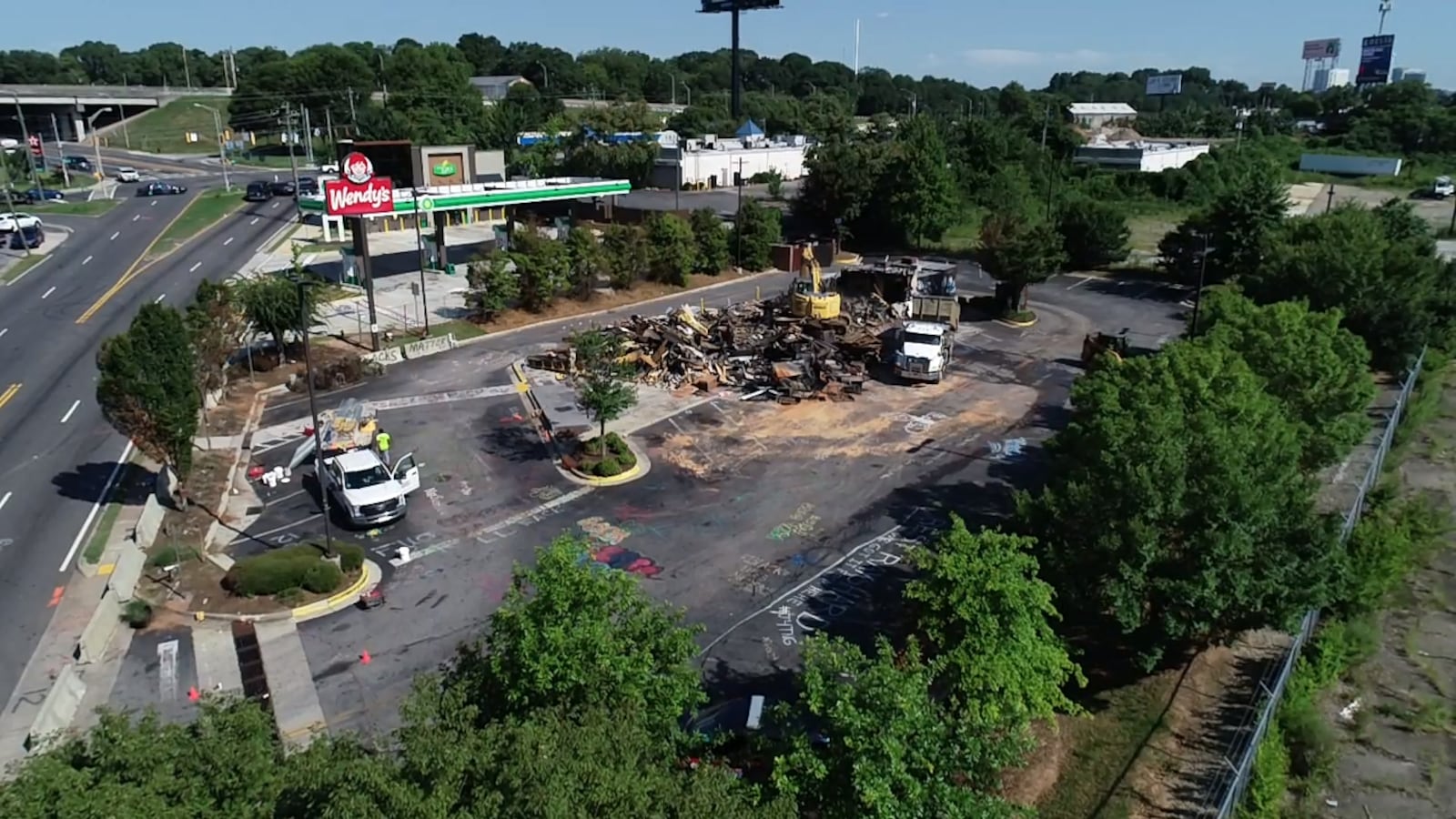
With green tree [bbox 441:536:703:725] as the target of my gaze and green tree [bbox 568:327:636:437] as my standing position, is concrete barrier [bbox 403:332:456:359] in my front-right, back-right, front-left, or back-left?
back-right

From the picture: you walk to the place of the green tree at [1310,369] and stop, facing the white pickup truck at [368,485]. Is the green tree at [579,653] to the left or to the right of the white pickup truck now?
left

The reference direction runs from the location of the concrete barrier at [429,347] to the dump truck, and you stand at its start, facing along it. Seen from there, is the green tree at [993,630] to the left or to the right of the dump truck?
right

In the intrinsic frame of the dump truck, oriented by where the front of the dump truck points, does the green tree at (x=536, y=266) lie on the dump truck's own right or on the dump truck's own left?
on the dump truck's own right

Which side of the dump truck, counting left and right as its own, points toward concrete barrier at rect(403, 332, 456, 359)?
right

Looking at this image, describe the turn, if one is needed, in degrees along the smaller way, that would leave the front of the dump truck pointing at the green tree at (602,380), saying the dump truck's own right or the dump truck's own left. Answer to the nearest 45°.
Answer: approximately 45° to the dump truck's own right

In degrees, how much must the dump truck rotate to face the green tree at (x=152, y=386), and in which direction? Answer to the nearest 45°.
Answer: approximately 45° to its right

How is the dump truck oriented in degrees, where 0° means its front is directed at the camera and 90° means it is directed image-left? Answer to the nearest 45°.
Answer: approximately 0°

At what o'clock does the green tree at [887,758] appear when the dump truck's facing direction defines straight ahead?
The green tree is roughly at 12 o'clock from the dump truck.

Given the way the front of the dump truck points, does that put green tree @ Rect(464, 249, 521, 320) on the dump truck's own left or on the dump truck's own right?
on the dump truck's own right

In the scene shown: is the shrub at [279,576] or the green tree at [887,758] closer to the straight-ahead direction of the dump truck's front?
the green tree

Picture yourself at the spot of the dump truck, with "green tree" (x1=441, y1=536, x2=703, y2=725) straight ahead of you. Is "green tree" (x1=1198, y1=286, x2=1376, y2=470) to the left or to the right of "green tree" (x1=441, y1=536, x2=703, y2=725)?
left

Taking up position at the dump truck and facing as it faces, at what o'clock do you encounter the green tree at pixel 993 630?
The green tree is roughly at 12 o'clock from the dump truck.
